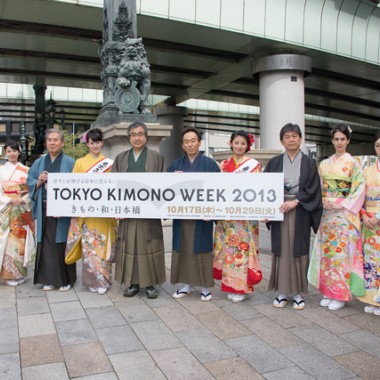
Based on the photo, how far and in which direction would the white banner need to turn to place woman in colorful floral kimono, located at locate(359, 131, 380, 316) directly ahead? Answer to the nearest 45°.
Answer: approximately 90° to its left

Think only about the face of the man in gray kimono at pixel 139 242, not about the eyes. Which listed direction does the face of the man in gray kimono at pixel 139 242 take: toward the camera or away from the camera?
toward the camera

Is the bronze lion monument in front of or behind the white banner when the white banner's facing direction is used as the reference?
behind

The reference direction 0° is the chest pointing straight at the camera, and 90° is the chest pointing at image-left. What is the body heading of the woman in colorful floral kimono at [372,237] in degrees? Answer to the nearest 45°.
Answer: approximately 45°

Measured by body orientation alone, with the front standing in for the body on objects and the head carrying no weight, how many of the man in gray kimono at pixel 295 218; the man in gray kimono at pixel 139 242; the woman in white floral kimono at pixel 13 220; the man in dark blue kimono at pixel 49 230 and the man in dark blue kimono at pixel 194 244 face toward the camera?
5

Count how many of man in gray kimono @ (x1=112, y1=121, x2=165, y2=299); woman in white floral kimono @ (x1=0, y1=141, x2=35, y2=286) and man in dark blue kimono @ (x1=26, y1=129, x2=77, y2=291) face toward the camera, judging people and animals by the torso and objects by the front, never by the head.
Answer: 3

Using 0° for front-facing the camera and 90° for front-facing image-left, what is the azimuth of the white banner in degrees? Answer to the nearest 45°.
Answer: approximately 0°

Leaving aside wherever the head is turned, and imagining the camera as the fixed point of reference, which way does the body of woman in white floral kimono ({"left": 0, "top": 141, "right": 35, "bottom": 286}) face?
toward the camera

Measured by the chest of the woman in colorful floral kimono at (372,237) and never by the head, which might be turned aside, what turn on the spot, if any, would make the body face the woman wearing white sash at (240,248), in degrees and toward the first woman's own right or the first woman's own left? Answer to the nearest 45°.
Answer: approximately 45° to the first woman's own right

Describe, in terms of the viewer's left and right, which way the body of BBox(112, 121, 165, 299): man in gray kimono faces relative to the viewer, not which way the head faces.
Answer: facing the viewer

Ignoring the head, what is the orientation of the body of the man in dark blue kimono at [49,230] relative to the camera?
toward the camera

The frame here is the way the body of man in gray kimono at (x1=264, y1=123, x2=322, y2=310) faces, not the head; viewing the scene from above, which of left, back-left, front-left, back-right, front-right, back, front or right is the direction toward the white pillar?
back

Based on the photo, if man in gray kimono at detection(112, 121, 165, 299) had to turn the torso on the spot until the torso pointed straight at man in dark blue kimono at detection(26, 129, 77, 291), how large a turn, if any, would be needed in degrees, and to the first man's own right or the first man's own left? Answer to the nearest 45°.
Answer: approximately 90° to the first man's own right

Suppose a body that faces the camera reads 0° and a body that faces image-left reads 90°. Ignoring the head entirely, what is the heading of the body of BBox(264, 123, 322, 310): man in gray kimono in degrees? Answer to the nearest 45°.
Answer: approximately 0°

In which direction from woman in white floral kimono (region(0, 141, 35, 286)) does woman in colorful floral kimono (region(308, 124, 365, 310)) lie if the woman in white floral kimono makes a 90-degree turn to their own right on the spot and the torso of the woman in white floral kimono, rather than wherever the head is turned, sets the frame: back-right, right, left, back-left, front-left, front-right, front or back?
back-left

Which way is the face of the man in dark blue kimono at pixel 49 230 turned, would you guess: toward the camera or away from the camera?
toward the camera

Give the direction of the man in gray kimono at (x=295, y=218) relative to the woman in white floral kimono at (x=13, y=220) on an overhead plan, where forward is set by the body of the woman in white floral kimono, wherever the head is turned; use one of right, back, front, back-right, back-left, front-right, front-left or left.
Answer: front-left
